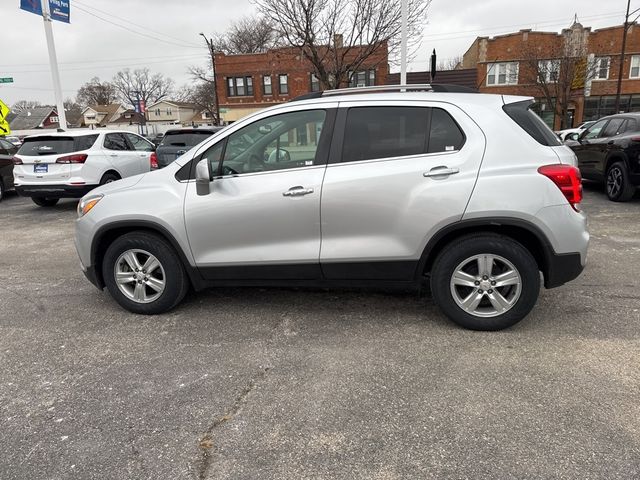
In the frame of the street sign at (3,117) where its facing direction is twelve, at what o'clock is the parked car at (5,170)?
The parked car is roughly at 12 o'clock from the street sign.

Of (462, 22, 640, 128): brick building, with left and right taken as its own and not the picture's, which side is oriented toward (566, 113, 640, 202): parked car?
front

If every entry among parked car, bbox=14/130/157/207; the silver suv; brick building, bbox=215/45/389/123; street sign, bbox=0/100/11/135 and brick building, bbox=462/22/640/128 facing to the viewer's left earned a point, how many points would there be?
1

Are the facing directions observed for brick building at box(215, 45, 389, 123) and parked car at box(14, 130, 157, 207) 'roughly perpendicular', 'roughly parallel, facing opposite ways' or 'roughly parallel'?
roughly parallel, facing opposite ways

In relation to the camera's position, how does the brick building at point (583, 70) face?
facing the viewer

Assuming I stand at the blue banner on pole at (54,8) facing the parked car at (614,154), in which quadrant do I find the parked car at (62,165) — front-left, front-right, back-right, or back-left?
front-right

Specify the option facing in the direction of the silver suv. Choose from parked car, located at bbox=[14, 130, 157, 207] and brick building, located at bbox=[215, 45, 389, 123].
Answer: the brick building

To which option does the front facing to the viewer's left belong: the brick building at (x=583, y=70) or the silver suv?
the silver suv

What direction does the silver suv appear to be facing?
to the viewer's left

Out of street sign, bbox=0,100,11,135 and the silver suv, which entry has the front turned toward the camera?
the street sign

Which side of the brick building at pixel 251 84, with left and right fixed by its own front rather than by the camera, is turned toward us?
front

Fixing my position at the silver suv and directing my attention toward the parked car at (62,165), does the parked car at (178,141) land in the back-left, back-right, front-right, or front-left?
front-right

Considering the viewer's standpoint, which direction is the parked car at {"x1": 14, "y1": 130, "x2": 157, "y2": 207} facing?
facing away from the viewer and to the right of the viewer

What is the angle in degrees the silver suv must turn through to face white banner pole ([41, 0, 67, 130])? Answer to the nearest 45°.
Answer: approximately 45° to its right

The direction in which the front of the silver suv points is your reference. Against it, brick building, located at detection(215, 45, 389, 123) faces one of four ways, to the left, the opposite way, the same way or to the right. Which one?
to the left
